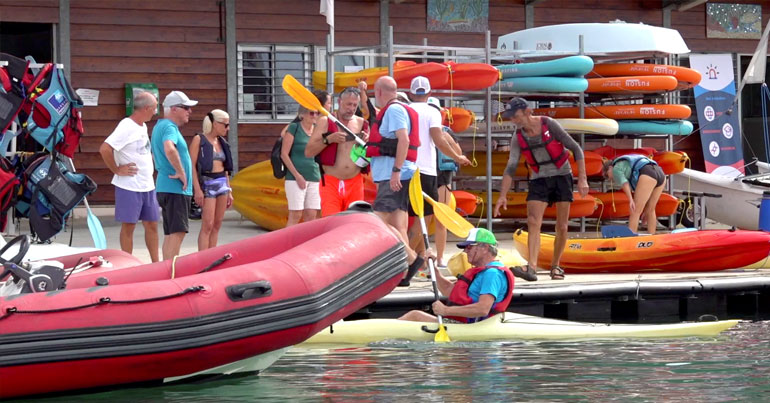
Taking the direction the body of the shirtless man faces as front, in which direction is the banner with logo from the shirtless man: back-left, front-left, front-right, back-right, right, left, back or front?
back-left

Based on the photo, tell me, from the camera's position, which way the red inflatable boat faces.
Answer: facing to the right of the viewer

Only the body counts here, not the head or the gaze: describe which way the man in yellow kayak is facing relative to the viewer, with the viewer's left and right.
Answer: facing to the left of the viewer

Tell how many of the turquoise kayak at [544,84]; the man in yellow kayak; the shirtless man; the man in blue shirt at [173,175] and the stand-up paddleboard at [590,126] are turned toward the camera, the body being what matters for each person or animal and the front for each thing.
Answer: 1

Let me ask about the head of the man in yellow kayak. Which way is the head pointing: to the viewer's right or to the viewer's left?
to the viewer's left

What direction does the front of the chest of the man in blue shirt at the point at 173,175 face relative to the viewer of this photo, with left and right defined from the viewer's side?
facing to the right of the viewer

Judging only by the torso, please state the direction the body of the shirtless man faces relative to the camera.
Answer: toward the camera

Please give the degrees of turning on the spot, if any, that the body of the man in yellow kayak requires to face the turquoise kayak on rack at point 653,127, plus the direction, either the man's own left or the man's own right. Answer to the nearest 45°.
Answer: approximately 90° to the man's own right
